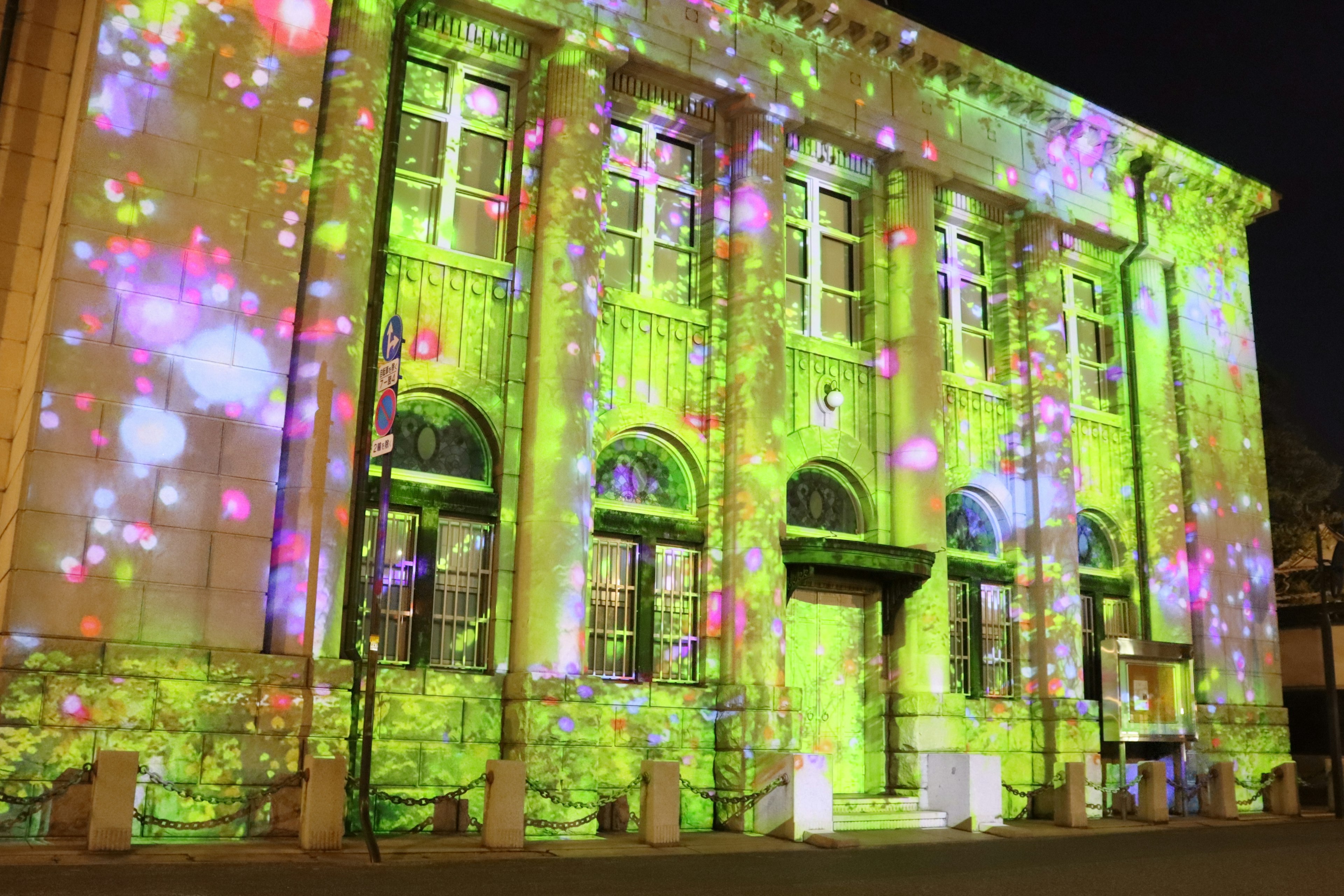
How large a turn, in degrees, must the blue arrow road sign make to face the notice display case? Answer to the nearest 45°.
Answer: approximately 180°

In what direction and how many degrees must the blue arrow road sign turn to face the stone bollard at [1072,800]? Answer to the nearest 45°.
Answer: approximately 180°

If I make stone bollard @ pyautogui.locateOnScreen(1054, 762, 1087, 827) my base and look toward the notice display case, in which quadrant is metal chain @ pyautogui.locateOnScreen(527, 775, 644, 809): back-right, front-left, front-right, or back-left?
back-left

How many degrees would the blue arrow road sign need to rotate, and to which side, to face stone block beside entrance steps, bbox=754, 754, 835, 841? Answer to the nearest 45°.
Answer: approximately 180°

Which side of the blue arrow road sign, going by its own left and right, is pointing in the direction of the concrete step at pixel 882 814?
back

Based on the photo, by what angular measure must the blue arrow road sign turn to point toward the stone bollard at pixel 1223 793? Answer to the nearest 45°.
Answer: approximately 180°

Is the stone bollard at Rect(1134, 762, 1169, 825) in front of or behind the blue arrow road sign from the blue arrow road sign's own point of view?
behind

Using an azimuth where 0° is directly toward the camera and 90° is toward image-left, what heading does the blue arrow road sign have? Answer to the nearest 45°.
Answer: approximately 45°
